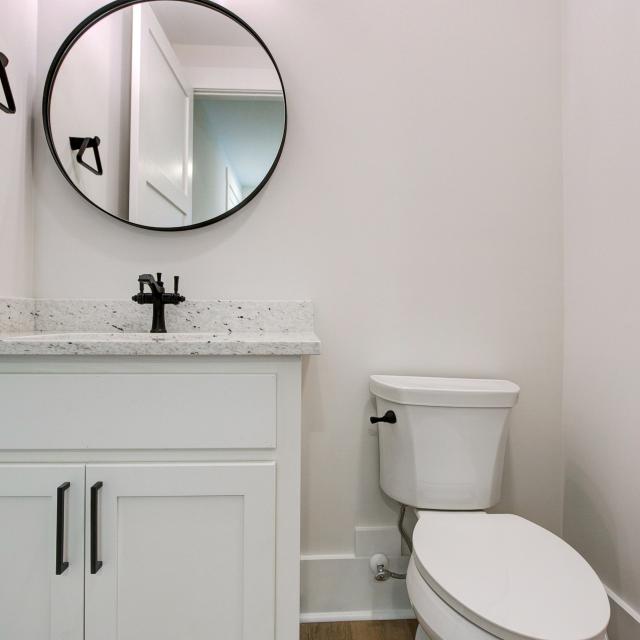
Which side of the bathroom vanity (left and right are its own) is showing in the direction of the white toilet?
left

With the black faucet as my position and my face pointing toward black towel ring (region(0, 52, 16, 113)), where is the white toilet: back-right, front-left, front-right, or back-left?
back-left

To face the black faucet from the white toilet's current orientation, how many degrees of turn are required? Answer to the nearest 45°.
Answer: approximately 135° to its right

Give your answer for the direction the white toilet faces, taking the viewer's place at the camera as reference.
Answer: facing the viewer and to the right of the viewer

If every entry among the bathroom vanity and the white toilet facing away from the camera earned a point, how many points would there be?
0

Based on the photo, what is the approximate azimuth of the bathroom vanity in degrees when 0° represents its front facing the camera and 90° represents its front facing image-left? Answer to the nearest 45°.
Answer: approximately 0°

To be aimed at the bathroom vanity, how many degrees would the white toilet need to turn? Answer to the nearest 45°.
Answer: approximately 90° to its right
